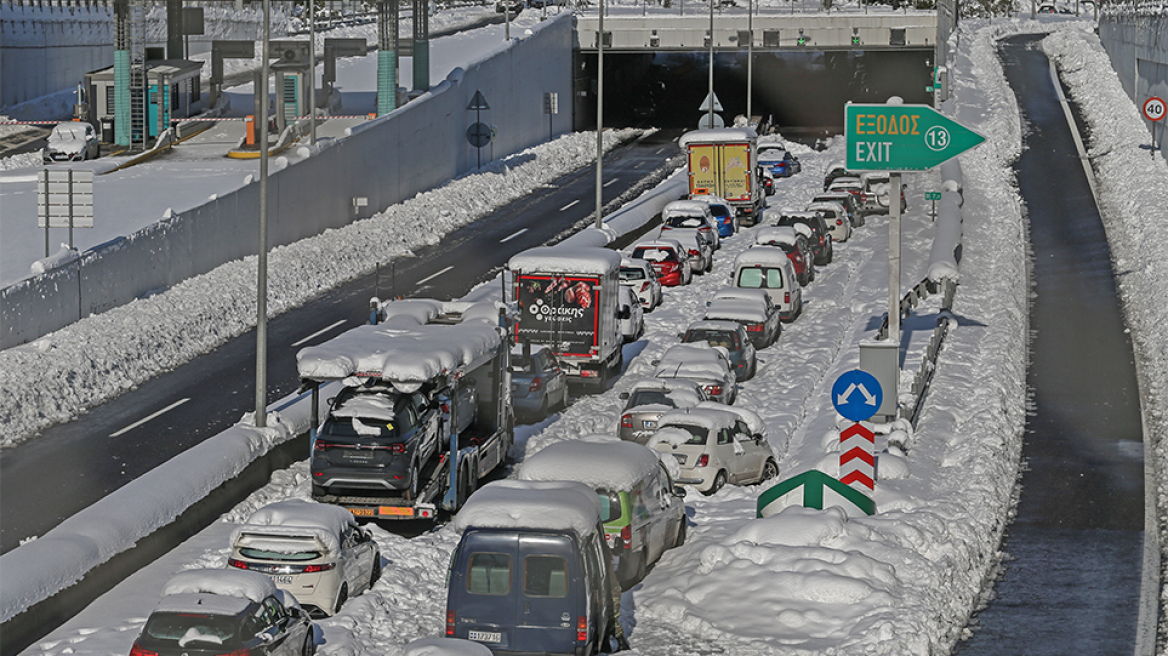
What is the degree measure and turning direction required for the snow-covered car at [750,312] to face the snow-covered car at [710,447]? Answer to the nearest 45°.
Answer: approximately 135° to its right

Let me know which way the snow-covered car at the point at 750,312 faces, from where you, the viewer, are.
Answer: facing away from the viewer and to the right of the viewer

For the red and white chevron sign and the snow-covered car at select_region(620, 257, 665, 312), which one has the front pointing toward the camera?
the red and white chevron sign

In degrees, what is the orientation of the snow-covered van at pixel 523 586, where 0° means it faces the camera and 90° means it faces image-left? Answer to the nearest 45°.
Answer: approximately 180°

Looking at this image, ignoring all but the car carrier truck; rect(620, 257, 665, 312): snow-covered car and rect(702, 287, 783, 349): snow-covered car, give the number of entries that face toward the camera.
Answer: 0

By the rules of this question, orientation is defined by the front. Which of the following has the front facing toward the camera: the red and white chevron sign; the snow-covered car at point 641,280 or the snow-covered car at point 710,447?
the red and white chevron sign

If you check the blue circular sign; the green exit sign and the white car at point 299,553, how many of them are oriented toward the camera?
2

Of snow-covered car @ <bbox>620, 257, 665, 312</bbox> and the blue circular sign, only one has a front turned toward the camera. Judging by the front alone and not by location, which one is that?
the blue circular sign

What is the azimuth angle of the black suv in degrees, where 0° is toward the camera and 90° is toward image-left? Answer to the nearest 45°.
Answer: approximately 225°

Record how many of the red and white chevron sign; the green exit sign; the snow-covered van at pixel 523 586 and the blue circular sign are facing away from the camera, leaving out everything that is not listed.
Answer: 1

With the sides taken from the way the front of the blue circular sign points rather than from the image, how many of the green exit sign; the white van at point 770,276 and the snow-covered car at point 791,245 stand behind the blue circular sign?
3

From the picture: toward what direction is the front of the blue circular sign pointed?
toward the camera

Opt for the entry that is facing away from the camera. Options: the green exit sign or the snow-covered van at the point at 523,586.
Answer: the snow-covered van

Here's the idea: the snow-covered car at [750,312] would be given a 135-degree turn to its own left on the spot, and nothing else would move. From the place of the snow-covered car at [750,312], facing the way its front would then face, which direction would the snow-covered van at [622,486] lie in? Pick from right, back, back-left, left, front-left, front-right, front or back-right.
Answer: left

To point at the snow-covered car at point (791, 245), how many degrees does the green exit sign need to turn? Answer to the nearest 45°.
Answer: approximately 180°

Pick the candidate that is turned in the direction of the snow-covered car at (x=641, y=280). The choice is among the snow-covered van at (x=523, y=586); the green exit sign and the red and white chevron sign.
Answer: the snow-covered van

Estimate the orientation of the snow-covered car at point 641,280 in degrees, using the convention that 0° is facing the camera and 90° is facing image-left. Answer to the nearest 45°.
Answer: approximately 225°
